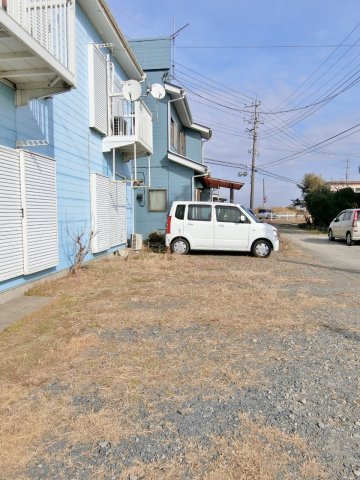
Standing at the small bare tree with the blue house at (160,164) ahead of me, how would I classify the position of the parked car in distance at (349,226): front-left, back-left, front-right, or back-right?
front-right

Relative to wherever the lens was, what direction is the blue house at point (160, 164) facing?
facing to the right of the viewer

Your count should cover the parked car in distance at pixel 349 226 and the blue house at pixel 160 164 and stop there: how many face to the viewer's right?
1

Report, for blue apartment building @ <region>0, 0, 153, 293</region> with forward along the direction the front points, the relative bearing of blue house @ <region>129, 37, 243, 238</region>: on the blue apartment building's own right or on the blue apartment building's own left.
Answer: on the blue apartment building's own left

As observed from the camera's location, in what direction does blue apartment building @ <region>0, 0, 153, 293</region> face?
facing the viewer and to the right of the viewer

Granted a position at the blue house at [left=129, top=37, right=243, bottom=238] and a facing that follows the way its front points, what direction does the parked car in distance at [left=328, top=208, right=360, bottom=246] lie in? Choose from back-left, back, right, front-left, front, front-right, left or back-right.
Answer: front

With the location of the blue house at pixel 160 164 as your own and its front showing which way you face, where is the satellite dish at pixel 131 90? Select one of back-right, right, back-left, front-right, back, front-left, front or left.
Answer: right

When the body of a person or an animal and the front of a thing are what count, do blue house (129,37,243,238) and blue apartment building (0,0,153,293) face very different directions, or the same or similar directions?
same or similar directions

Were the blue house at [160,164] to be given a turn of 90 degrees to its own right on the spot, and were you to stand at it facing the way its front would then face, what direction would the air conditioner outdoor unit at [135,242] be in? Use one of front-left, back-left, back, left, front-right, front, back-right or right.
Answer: front

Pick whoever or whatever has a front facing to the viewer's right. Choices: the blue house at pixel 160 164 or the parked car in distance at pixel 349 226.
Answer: the blue house
